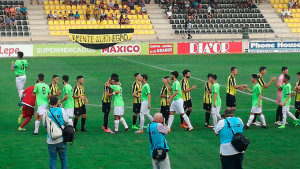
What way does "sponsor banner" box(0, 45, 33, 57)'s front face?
toward the camera

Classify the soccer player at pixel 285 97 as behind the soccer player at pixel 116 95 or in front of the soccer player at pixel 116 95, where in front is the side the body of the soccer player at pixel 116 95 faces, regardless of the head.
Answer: behind

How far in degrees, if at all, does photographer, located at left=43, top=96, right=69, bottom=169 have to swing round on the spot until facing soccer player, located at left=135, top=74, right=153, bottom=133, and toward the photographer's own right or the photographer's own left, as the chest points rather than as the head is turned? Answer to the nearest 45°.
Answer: approximately 45° to the photographer's own right

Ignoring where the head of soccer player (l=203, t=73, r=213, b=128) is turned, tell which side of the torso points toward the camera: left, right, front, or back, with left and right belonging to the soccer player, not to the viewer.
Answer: right

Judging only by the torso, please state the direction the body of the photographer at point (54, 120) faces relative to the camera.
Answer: away from the camera

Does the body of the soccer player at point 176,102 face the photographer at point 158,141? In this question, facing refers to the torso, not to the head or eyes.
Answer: no

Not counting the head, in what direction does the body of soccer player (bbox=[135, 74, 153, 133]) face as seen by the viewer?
to the viewer's left

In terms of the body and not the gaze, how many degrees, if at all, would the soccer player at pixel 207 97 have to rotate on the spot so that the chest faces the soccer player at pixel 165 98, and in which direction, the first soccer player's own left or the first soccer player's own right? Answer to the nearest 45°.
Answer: approximately 135° to the first soccer player's own right

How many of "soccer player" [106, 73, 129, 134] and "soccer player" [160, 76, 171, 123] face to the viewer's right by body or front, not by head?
1

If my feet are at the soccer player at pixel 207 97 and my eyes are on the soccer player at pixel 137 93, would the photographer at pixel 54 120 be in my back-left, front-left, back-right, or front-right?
front-left

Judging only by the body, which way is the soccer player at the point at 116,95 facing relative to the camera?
to the viewer's left

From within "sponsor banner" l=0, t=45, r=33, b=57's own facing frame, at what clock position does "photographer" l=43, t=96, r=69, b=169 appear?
The photographer is roughly at 12 o'clock from the sponsor banner.

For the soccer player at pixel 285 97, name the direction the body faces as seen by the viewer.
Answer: to the viewer's left

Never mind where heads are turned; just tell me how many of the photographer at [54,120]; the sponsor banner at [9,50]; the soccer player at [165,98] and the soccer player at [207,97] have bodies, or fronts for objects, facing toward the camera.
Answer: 1

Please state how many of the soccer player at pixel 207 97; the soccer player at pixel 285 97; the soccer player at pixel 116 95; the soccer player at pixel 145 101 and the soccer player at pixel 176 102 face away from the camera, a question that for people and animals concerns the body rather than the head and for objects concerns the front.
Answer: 0

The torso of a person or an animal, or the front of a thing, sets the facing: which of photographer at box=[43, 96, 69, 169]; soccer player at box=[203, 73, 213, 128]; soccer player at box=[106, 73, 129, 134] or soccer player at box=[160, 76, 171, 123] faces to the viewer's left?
soccer player at box=[106, 73, 129, 134]
